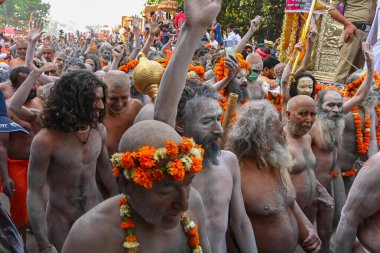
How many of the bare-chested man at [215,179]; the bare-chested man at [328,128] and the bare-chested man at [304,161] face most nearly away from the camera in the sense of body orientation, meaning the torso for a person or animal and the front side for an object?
0

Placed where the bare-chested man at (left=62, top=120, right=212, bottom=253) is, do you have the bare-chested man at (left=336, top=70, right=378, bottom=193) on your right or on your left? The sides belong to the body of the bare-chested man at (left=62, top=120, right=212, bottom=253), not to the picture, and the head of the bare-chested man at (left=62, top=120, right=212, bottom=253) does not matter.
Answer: on your left

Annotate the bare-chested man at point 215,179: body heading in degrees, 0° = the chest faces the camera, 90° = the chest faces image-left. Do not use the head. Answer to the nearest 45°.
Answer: approximately 315°

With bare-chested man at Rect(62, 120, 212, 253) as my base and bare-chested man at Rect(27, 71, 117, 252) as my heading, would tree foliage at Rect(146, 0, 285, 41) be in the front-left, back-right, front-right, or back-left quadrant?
front-right

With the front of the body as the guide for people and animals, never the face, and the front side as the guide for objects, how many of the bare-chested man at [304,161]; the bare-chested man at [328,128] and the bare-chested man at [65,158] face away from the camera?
0

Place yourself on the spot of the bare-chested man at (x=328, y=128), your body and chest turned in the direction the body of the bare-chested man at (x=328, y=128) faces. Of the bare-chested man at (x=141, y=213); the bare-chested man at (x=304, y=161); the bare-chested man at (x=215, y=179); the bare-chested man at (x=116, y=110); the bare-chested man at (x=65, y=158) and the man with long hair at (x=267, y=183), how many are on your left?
0

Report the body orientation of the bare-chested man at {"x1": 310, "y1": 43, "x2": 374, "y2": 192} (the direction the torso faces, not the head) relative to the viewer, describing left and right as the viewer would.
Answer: facing the viewer and to the right of the viewer

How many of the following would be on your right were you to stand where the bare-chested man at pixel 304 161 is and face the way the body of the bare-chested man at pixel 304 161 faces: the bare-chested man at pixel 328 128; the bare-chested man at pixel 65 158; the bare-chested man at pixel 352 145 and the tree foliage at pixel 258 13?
1

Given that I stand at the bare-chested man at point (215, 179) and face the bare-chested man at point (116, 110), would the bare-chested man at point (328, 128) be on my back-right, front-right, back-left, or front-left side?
front-right

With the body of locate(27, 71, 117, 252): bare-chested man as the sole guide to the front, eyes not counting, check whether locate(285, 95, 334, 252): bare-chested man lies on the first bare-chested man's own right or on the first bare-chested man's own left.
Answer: on the first bare-chested man's own left

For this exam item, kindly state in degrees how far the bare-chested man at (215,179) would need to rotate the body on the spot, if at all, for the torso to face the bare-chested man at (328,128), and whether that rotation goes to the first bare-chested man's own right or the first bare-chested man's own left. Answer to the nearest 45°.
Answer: approximately 90° to the first bare-chested man's own left

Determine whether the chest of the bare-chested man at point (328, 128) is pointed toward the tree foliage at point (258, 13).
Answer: no

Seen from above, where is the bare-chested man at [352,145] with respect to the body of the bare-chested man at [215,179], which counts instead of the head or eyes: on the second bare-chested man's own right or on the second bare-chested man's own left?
on the second bare-chested man's own left

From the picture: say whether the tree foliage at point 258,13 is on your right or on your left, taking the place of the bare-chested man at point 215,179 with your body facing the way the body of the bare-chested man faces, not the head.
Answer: on your left

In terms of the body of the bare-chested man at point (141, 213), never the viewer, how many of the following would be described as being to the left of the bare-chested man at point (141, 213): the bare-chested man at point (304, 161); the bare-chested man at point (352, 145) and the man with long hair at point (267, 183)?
3

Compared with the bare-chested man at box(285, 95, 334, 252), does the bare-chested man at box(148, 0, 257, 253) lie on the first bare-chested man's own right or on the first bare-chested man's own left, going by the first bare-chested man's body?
on the first bare-chested man's own right

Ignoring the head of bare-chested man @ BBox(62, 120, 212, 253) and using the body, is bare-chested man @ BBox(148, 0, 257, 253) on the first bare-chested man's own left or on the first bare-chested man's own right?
on the first bare-chested man's own left

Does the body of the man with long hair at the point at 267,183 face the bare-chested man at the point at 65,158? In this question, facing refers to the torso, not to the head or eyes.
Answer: no

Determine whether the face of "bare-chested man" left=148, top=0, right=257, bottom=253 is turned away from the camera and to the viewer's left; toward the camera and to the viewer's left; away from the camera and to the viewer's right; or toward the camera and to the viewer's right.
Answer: toward the camera and to the viewer's right

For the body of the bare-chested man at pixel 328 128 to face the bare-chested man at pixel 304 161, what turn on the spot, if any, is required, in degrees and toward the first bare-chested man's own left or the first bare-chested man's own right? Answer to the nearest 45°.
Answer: approximately 45° to the first bare-chested man's own right
